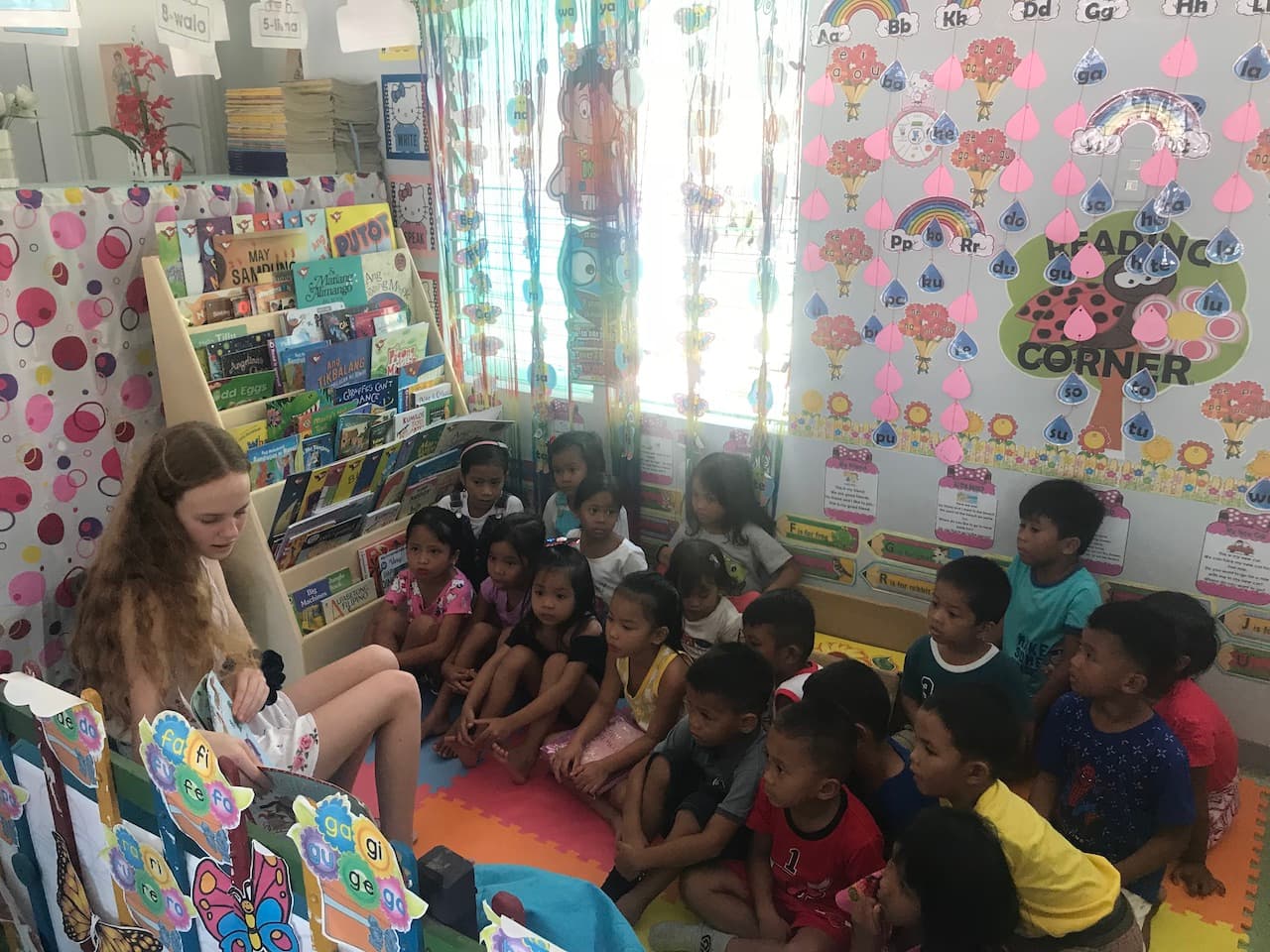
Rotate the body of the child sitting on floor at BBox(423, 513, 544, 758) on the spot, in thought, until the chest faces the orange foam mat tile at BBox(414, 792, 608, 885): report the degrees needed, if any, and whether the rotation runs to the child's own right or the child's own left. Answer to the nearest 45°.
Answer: approximately 45° to the child's own left

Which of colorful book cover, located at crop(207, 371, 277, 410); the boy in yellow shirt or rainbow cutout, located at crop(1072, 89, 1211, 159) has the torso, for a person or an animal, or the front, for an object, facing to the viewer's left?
the boy in yellow shirt

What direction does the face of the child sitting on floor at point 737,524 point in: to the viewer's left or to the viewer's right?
to the viewer's left

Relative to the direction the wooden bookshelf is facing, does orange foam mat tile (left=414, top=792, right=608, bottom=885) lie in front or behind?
in front

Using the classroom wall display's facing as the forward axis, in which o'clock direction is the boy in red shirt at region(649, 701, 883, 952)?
The boy in red shirt is roughly at 11 o'clock from the classroom wall display.

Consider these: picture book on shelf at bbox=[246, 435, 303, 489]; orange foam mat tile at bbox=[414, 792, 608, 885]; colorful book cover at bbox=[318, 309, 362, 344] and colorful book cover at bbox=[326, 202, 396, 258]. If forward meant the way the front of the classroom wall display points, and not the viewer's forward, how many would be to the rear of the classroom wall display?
0

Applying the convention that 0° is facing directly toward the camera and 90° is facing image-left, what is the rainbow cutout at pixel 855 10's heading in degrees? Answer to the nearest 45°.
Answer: approximately 0°

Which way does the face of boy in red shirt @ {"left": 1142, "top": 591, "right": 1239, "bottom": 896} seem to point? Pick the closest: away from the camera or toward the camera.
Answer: away from the camera

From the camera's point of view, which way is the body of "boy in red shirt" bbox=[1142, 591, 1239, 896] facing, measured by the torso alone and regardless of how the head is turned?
to the viewer's left

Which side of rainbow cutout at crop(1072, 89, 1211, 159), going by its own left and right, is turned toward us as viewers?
front

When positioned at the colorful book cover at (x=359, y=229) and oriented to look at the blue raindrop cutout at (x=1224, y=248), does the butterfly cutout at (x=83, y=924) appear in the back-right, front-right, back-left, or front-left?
front-right

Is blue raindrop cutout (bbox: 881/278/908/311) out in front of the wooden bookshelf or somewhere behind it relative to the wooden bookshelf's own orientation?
in front

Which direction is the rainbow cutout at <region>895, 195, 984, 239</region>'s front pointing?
toward the camera

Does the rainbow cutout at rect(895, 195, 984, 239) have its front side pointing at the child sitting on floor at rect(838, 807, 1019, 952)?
yes

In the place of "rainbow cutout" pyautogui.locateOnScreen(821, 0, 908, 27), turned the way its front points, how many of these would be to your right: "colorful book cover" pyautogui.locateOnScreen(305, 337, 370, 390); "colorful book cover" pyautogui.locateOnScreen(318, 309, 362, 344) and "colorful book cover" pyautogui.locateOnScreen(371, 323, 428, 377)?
3

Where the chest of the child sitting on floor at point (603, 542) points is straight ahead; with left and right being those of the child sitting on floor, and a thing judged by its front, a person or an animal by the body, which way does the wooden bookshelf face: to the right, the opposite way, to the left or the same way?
to the left

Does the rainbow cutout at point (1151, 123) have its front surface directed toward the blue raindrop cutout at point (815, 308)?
no

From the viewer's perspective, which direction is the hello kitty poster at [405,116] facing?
toward the camera

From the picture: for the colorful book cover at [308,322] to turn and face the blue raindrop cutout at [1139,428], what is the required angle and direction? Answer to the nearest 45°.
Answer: approximately 45° to its left
